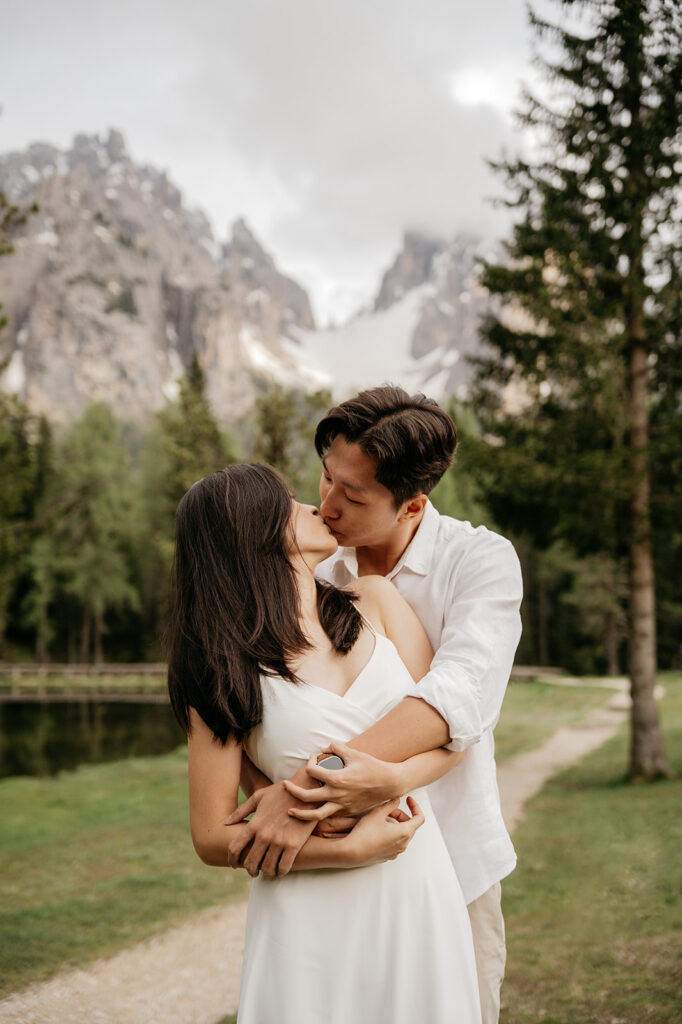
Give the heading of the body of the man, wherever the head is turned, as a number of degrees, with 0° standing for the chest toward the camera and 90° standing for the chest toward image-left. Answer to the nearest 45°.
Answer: approximately 45°

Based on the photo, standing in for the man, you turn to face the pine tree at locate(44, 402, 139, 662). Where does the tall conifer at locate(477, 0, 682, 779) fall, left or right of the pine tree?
right

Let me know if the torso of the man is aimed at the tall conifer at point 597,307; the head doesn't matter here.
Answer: no

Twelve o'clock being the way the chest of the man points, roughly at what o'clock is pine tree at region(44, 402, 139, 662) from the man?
The pine tree is roughly at 4 o'clock from the man.

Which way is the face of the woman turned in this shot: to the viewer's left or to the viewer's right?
to the viewer's right

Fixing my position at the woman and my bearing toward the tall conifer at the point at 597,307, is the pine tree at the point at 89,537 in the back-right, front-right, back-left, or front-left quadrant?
front-left
